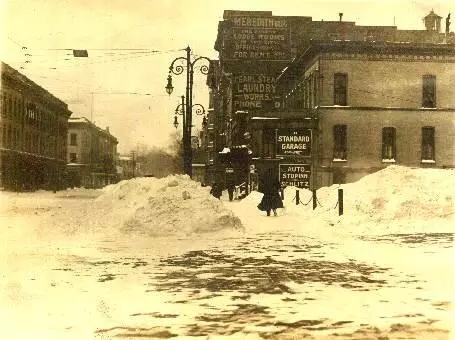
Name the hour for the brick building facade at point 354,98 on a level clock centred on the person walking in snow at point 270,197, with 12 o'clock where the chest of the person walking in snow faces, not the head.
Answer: The brick building facade is roughly at 1 o'clock from the person walking in snow.

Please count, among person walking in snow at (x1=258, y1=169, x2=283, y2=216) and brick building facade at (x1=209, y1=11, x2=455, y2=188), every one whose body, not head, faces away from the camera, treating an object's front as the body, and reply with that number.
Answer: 1

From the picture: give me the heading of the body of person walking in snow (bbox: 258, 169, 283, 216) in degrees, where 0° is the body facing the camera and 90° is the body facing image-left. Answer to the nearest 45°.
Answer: approximately 180°
